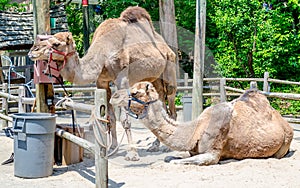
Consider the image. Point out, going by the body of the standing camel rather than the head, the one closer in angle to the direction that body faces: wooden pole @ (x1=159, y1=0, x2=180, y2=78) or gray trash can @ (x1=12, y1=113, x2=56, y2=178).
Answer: the gray trash can

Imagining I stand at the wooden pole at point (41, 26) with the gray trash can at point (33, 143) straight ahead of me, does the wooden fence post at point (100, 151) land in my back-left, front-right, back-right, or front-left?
front-left

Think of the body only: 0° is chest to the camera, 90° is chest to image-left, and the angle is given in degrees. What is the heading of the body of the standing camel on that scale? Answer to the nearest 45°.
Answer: approximately 90°

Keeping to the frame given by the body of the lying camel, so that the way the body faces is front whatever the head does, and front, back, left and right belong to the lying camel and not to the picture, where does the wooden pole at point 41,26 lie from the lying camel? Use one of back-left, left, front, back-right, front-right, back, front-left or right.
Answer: front

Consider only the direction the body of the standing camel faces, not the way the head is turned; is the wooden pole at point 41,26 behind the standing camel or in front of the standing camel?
in front

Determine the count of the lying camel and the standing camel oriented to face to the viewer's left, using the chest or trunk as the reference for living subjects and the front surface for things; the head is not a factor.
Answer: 2

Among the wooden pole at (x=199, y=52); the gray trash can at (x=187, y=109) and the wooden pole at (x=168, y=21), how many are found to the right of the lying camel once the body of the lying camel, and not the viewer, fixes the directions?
3

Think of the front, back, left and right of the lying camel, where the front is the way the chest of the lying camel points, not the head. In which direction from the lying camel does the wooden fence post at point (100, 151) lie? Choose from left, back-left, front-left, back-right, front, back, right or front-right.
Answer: front-left

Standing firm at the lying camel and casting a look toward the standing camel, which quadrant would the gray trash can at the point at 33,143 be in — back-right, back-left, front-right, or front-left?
front-left

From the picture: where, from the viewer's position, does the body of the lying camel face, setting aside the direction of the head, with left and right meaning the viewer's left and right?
facing to the left of the viewer
